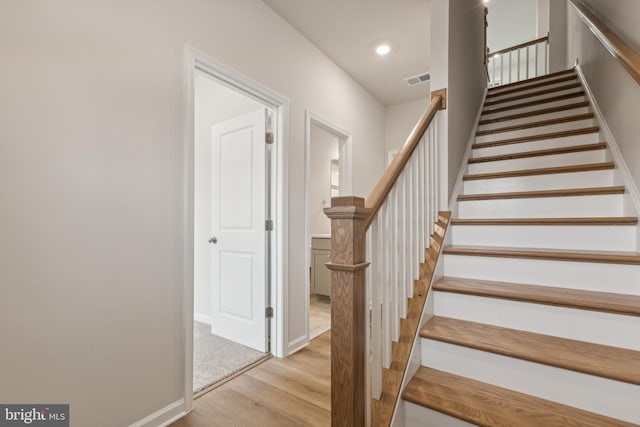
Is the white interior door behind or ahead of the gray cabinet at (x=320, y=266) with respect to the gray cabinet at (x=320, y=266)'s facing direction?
ahead

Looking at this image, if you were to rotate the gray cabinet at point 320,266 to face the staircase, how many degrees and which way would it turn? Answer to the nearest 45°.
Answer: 0° — it already faces it

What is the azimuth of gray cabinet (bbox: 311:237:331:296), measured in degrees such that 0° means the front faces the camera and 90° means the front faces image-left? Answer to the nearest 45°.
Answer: approximately 0°
